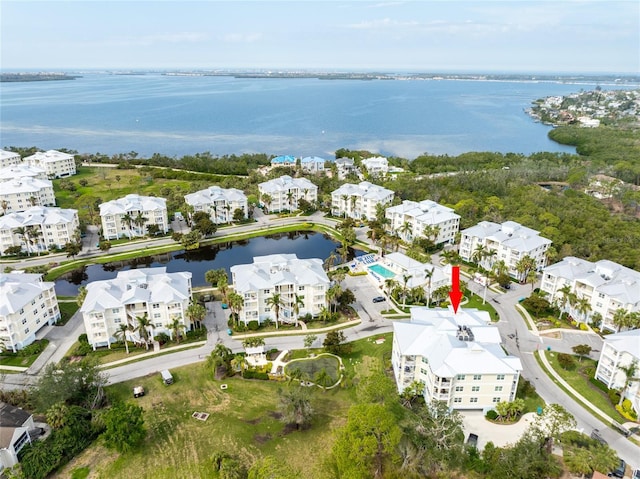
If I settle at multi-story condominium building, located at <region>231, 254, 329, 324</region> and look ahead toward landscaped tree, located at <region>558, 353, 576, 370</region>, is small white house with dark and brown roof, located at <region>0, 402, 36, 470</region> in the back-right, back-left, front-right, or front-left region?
back-right

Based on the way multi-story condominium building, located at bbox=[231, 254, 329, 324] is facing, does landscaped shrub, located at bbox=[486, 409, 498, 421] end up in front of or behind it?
in front

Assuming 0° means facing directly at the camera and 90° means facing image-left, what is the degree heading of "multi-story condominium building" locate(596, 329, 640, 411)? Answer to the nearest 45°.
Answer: approximately 45°

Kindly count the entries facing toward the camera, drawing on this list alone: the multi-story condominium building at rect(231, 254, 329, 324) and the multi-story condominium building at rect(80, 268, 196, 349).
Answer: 2

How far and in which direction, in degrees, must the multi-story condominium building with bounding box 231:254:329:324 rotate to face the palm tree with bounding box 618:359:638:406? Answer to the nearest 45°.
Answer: approximately 45° to its left

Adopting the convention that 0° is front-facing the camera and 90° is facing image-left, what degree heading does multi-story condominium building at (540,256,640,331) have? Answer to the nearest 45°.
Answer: approximately 45°

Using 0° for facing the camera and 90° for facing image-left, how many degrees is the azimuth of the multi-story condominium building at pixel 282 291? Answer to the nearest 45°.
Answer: approximately 0°

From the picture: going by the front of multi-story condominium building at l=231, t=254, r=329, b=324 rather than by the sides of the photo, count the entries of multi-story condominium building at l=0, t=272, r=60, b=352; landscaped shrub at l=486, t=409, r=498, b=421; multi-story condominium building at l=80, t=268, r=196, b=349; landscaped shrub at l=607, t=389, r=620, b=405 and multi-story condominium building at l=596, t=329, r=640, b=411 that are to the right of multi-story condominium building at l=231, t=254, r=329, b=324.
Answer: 2

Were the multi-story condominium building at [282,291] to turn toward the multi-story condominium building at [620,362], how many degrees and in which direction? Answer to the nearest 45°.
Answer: approximately 45° to its left

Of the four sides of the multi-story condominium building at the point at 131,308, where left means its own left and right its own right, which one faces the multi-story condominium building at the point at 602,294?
left

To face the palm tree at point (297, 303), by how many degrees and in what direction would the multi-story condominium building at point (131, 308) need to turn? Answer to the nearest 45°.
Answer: approximately 90° to its left

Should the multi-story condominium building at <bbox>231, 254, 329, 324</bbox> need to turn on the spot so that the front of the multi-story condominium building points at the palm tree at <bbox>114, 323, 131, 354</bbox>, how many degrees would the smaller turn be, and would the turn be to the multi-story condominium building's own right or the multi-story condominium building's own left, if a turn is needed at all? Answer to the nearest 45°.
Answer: approximately 90° to the multi-story condominium building's own right
